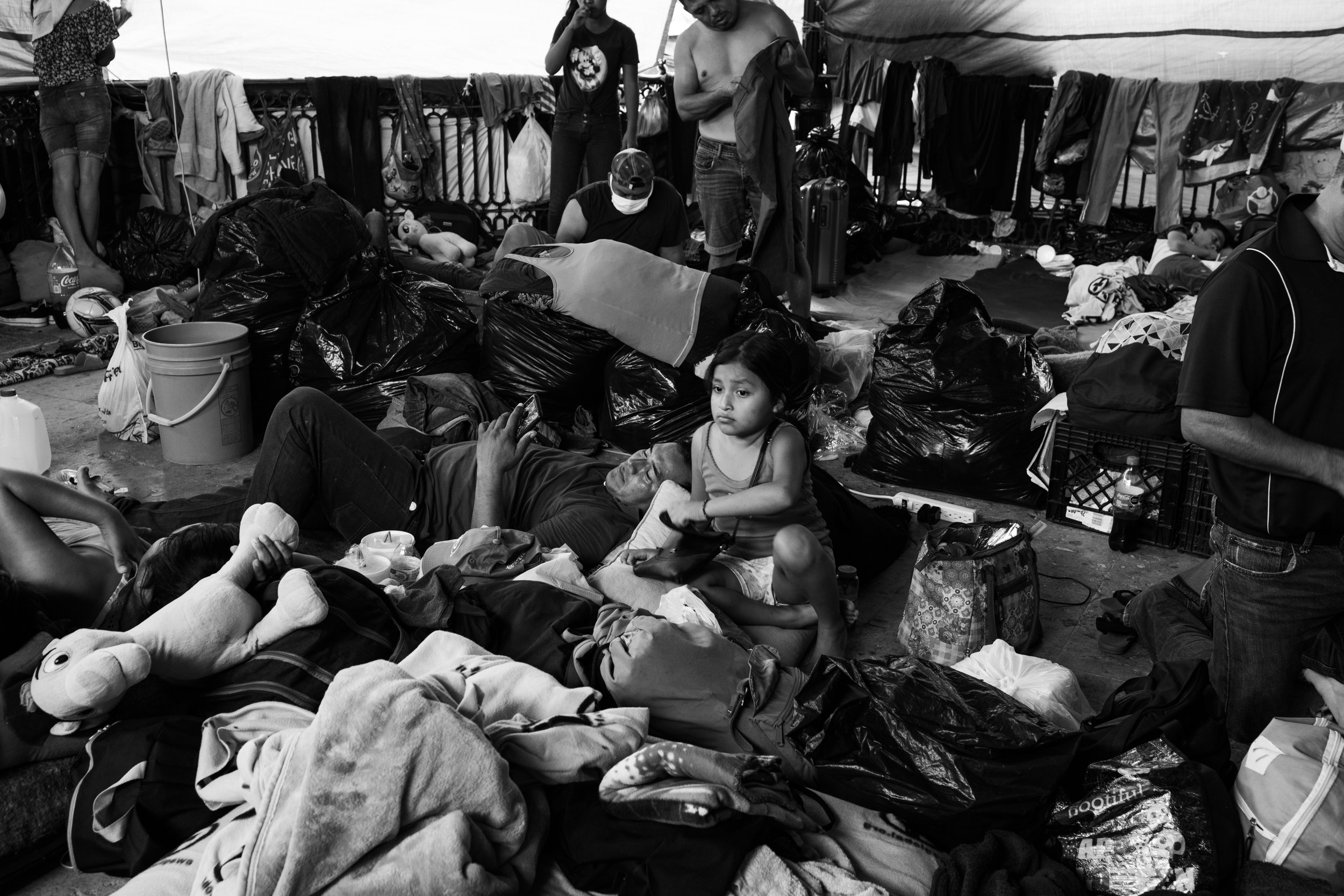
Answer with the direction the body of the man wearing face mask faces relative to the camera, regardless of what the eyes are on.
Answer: toward the camera

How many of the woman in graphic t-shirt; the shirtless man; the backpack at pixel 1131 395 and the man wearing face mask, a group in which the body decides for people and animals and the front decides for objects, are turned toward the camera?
4

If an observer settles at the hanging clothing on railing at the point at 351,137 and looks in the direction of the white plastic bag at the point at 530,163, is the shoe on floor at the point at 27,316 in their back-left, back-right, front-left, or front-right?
back-right

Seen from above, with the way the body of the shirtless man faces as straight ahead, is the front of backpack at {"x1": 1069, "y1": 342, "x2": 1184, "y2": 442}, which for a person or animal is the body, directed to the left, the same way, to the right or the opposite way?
the same way

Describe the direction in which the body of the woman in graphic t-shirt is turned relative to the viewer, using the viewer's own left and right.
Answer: facing the viewer

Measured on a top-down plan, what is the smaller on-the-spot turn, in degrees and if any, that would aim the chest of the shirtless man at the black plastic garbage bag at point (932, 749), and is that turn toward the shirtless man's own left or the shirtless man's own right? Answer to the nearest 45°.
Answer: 0° — they already face it

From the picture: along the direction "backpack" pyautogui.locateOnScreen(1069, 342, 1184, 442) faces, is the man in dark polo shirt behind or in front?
in front

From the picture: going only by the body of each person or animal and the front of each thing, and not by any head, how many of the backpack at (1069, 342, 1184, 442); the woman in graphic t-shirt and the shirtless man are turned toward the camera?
3

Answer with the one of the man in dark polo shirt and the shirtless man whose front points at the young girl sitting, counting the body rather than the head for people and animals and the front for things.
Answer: the shirtless man

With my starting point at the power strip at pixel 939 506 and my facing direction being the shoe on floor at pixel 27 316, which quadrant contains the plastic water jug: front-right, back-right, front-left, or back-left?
front-left

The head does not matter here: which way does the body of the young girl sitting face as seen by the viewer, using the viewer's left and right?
facing the viewer and to the left of the viewer

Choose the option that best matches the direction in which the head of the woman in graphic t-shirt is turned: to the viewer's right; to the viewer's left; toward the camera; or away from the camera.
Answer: toward the camera

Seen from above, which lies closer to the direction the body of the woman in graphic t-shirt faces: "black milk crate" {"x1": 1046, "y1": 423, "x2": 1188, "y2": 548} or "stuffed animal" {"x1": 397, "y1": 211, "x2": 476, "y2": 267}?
the black milk crate

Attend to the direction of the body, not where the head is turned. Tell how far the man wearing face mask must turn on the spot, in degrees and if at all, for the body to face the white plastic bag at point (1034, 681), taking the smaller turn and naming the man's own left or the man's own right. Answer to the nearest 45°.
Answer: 0° — they already face it

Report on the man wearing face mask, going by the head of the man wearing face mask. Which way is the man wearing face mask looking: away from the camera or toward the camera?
toward the camera
